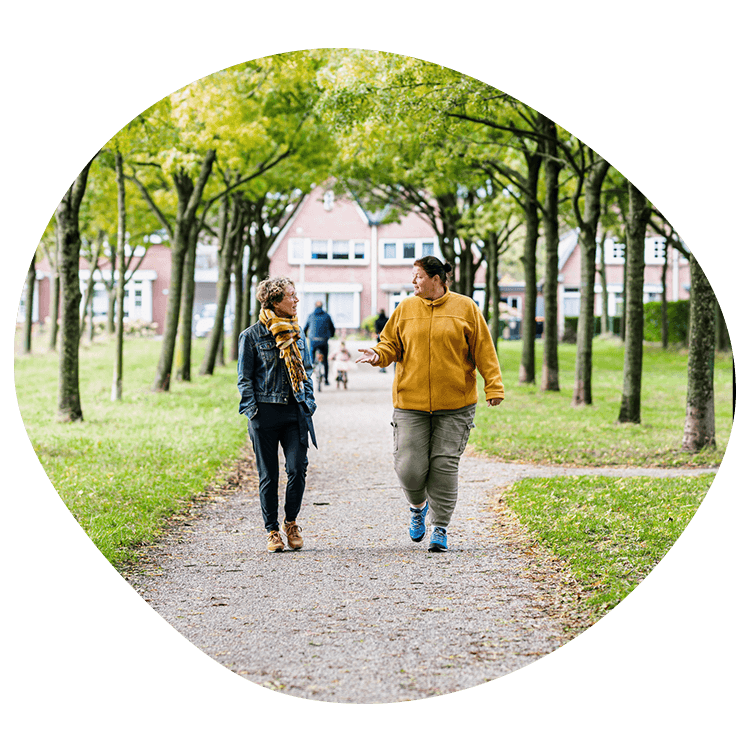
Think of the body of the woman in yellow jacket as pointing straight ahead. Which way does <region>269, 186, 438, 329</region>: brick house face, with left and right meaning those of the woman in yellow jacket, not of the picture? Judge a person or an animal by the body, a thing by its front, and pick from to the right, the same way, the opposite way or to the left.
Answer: the same way

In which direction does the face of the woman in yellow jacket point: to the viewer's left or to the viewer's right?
to the viewer's left

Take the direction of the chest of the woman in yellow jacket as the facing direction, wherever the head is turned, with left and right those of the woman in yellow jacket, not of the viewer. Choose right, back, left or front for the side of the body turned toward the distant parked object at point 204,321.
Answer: back

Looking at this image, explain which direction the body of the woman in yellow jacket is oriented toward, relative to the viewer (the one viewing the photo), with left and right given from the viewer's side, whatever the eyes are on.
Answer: facing the viewer

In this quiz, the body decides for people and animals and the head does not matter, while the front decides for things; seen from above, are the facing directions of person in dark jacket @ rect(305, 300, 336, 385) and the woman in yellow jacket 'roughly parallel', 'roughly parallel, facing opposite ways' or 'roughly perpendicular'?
roughly parallel, facing opposite ways

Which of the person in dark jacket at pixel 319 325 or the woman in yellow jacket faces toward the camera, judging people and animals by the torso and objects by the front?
the woman in yellow jacket

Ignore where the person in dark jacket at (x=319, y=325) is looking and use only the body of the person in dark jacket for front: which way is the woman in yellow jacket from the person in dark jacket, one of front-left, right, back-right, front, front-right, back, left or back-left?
back

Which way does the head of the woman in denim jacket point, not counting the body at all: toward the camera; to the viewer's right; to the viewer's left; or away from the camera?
to the viewer's right

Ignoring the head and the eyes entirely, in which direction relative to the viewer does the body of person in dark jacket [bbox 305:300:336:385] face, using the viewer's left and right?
facing away from the viewer

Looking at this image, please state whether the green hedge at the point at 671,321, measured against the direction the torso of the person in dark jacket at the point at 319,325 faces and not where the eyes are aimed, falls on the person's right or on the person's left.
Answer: on the person's right
